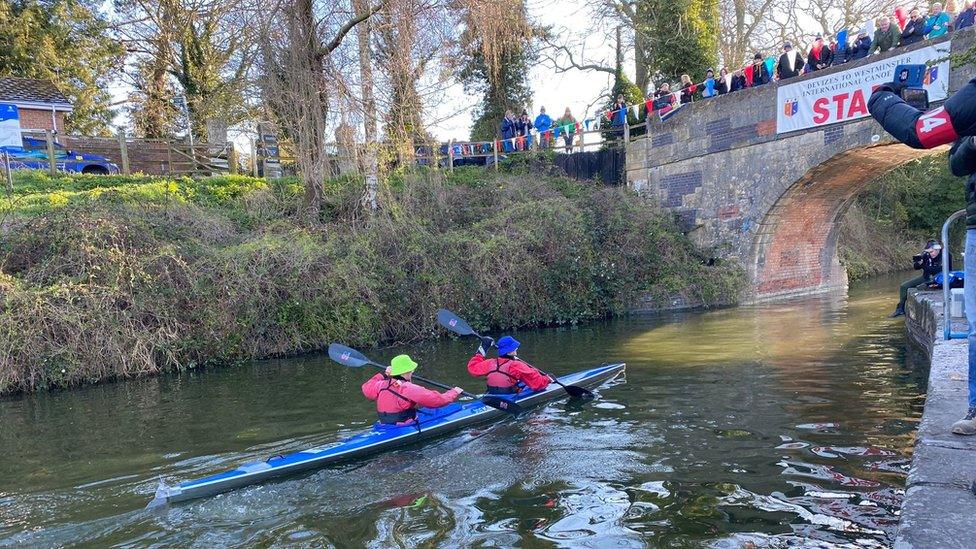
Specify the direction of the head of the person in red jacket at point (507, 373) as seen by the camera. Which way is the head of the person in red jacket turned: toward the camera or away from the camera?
away from the camera

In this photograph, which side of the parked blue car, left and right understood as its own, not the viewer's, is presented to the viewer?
right

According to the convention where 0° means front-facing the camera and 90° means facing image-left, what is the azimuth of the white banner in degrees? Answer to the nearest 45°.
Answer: approximately 45°

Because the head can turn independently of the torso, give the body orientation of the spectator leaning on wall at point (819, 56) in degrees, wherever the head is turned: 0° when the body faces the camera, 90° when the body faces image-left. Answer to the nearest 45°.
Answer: approximately 45°

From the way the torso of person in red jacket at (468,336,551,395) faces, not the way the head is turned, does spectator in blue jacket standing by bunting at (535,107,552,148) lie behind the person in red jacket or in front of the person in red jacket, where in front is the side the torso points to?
in front

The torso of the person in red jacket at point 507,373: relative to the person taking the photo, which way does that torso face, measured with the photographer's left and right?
facing away from the viewer and to the right of the viewer

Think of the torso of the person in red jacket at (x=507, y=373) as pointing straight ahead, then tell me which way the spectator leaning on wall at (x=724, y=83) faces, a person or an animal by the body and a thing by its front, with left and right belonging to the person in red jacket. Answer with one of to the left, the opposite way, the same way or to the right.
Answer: the opposite way

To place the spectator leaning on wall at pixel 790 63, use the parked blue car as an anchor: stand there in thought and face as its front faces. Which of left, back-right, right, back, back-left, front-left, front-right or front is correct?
front-right

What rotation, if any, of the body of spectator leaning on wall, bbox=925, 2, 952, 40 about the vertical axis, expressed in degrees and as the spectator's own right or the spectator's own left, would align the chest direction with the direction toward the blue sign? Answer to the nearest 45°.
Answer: approximately 45° to the spectator's own right
